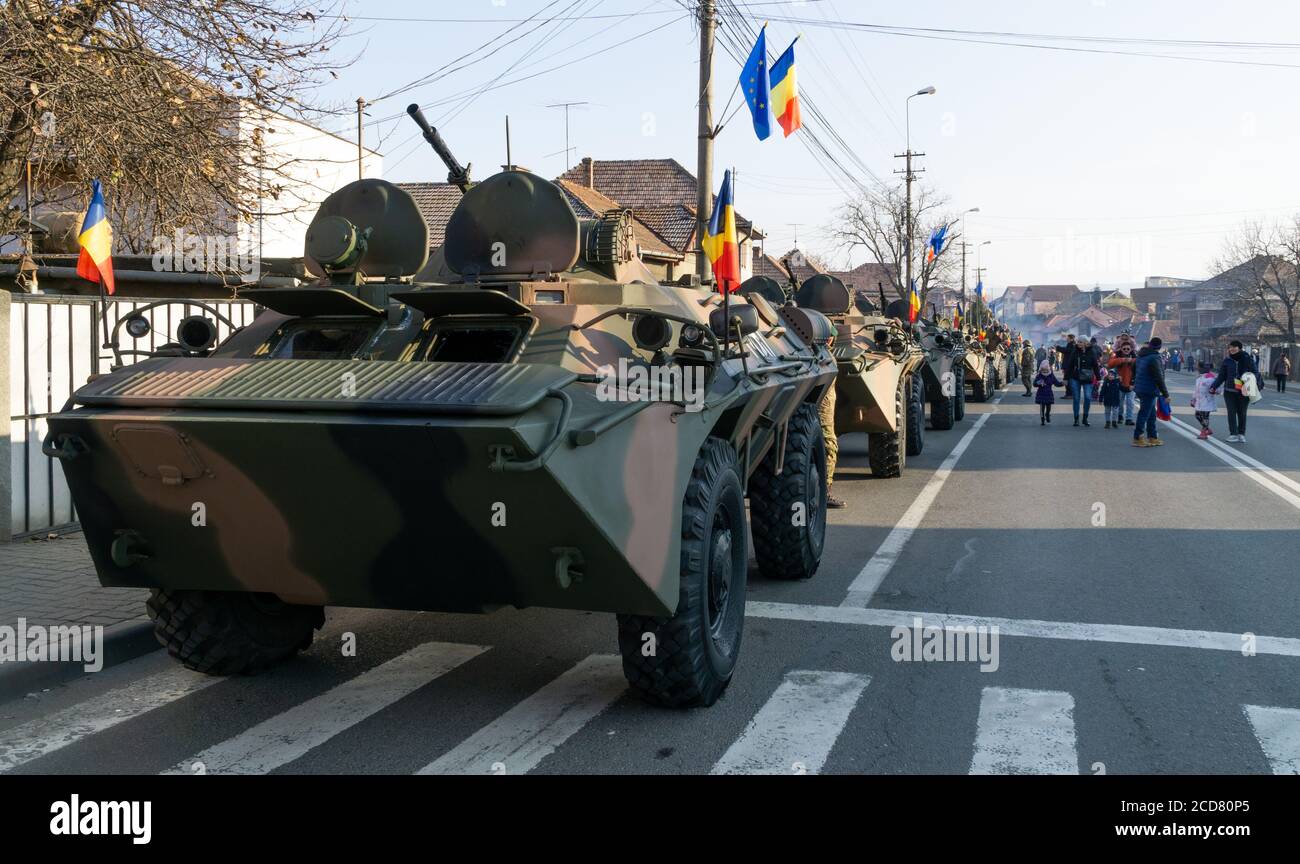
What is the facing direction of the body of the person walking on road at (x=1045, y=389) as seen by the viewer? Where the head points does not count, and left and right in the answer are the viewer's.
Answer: facing the viewer

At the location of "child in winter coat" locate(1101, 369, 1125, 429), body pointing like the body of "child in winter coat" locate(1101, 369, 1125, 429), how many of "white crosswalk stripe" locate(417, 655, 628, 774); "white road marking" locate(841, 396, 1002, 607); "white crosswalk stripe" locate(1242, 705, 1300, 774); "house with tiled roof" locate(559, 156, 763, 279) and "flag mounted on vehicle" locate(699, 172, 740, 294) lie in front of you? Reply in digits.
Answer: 4

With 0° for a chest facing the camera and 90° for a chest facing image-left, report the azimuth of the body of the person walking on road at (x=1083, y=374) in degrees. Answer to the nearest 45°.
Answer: approximately 0°

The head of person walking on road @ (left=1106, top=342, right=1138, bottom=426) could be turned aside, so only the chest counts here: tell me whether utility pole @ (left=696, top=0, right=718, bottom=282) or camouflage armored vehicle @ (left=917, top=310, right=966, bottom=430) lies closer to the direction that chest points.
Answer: the utility pole

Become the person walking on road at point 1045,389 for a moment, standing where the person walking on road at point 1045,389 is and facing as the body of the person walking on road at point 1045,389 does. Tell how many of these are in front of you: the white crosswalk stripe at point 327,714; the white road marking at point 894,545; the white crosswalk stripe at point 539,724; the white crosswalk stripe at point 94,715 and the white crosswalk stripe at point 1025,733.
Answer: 5

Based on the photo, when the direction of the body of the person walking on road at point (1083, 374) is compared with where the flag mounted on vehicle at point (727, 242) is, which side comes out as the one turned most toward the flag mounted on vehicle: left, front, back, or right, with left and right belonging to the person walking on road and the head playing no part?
front

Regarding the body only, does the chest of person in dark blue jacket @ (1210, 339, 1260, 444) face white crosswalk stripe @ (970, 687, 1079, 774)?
yes

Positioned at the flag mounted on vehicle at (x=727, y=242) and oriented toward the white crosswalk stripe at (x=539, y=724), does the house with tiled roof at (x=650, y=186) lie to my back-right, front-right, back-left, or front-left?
back-right

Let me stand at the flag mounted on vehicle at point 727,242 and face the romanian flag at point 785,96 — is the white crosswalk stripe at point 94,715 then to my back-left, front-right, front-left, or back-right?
back-left

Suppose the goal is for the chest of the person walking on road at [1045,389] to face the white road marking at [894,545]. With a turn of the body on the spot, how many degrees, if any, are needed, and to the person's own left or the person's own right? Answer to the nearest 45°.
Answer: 0° — they already face it

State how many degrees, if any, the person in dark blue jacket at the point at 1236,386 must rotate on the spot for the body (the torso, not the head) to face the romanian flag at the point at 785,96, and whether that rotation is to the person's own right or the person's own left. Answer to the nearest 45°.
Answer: approximately 45° to the person's own right

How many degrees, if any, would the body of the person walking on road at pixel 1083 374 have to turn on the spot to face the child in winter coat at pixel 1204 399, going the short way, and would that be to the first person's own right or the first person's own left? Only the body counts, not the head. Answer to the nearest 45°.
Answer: approximately 45° to the first person's own left
